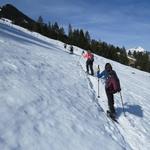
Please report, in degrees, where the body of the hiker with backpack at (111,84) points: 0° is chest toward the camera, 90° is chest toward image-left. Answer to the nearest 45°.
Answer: approximately 135°
